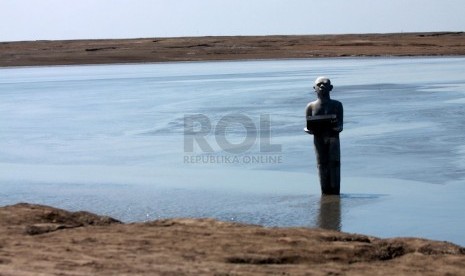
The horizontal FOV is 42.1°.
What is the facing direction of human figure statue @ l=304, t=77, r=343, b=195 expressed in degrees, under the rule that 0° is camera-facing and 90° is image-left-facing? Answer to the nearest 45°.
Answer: approximately 0°
